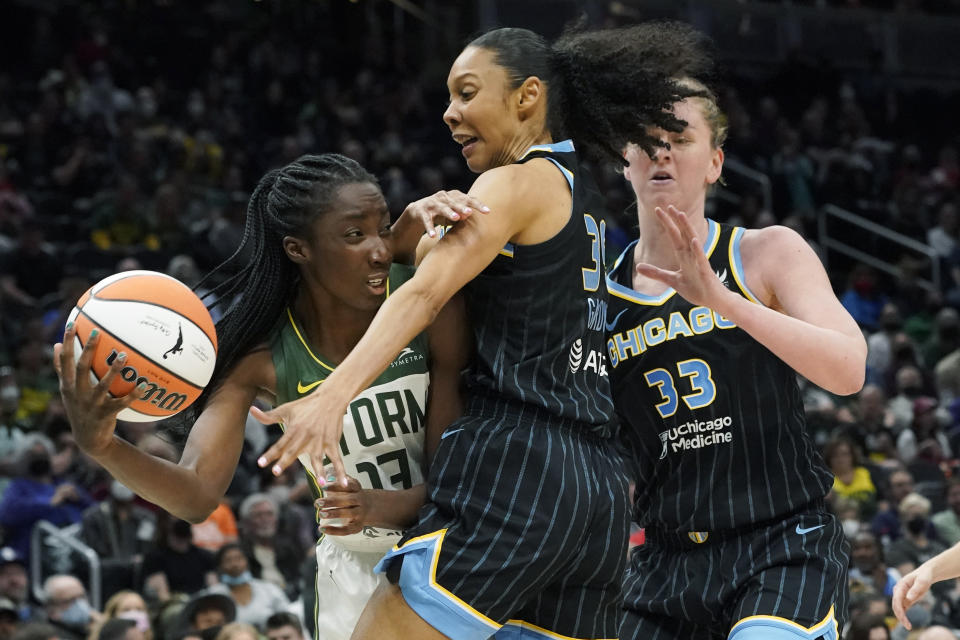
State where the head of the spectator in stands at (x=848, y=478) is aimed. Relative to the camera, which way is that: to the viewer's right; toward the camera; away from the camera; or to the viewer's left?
toward the camera

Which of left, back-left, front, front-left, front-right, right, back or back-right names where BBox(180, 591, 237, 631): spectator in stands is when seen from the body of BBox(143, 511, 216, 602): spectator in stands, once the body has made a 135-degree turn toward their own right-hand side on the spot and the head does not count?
back-left

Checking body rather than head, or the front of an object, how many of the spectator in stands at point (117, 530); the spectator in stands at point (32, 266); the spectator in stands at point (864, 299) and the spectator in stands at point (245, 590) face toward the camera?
4

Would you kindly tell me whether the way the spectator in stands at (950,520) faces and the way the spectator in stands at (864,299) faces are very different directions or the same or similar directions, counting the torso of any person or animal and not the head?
same or similar directions

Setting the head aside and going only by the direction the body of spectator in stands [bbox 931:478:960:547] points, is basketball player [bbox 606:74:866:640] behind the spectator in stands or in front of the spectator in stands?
in front

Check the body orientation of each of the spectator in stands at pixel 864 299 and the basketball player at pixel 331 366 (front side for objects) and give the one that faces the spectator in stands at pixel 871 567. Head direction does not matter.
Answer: the spectator in stands at pixel 864 299

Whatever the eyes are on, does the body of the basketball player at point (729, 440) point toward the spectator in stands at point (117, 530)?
no

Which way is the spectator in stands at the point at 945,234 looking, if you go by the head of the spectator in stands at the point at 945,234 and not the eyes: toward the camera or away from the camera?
toward the camera

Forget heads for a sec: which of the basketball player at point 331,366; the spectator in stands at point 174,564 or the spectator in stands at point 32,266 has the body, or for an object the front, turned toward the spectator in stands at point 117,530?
the spectator in stands at point 32,266

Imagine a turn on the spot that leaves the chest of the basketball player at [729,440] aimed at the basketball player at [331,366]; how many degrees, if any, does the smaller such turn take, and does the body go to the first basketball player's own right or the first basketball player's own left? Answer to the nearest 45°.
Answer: approximately 45° to the first basketball player's own right

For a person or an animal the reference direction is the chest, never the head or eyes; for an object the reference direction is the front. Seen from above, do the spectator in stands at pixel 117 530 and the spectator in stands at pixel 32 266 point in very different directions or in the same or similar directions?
same or similar directions

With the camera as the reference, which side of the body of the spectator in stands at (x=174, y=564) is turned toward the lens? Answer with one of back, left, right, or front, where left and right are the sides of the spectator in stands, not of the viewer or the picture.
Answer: front

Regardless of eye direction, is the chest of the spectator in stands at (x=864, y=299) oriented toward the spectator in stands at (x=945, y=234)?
no

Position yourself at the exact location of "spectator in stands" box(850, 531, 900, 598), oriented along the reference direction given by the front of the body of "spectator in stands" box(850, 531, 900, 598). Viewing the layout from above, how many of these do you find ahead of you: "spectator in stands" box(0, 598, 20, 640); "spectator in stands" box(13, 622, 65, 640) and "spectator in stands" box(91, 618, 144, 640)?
3

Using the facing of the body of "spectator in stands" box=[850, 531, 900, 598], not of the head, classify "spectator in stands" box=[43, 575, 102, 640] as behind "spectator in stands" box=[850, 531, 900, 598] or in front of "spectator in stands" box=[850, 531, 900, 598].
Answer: in front

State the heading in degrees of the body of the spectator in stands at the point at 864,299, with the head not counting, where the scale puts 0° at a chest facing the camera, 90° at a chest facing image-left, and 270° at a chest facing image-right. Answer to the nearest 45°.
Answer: approximately 0°

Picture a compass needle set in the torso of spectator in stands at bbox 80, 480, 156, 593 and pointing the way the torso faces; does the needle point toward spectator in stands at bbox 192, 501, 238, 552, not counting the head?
no

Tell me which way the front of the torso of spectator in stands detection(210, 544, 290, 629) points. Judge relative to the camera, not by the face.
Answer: toward the camera
